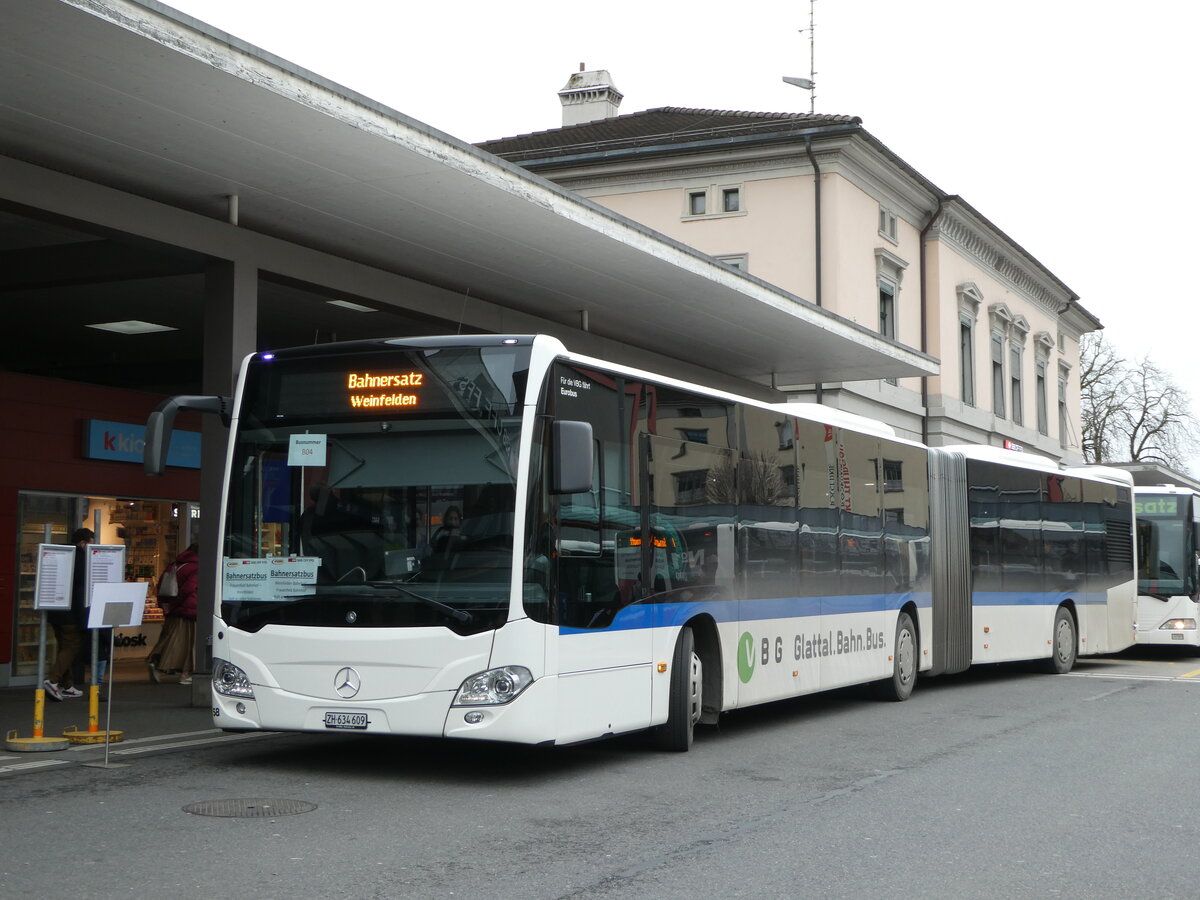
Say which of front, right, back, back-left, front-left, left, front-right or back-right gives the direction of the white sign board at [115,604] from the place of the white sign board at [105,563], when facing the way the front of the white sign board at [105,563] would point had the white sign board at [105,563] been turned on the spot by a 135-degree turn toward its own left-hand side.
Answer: back-right

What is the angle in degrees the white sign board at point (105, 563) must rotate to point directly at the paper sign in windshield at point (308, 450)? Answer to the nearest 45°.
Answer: approximately 45° to its left

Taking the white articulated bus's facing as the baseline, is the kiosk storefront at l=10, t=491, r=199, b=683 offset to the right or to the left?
on its right

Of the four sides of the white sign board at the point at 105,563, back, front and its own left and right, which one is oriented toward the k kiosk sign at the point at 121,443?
back

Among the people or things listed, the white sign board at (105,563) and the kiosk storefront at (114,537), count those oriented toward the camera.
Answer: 2

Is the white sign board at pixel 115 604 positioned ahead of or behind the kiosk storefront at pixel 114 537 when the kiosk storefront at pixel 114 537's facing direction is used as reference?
ahead

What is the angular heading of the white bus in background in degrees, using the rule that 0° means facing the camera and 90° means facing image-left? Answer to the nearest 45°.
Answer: approximately 45°

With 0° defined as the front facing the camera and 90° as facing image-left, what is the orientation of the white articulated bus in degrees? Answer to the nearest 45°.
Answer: approximately 45°

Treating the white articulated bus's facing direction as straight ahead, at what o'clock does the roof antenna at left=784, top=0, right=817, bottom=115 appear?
The roof antenna is roughly at 5 o'clock from the white articulated bus.
